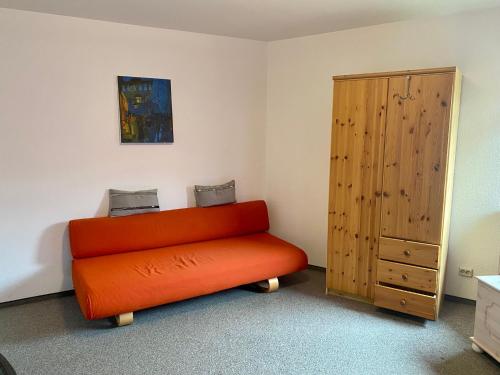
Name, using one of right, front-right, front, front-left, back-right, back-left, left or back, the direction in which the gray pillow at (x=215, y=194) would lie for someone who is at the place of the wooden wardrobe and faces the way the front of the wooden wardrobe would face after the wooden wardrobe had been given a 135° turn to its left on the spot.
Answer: back-left

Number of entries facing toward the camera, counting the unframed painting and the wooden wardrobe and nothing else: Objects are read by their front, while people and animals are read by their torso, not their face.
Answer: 2

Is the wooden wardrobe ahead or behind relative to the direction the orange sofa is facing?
ahead

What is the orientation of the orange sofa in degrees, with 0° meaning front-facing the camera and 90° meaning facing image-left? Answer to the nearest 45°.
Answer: approximately 315°

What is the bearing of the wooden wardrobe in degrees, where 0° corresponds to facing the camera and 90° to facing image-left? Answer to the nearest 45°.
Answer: approximately 0°

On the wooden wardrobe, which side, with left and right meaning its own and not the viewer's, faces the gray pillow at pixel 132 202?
right

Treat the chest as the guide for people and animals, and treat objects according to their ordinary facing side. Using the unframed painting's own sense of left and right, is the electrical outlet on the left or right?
on its left
